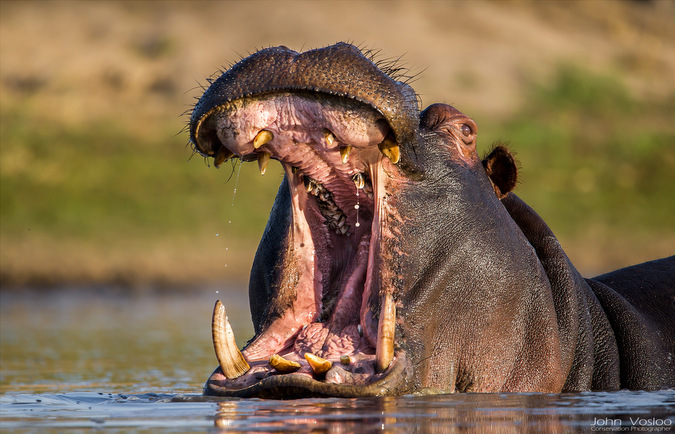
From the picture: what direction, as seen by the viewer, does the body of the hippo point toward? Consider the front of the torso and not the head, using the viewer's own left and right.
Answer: facing the viewer and to the left of the viewer
